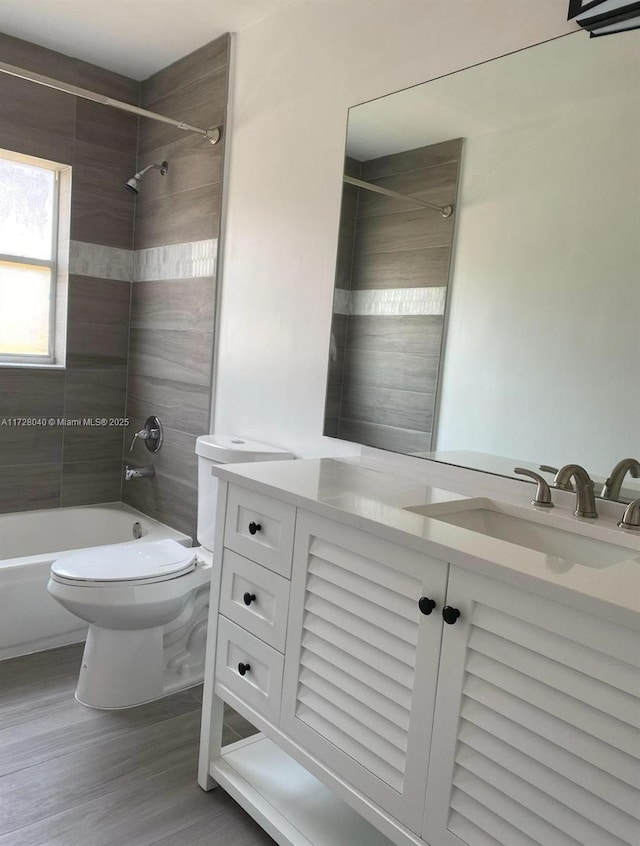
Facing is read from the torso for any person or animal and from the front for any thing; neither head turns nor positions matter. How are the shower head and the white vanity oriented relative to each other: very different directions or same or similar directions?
same or similar directions

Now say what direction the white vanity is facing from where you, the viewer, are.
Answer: facing the viewer and to the left of the viewer

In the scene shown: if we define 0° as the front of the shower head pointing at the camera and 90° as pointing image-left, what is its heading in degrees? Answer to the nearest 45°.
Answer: approximately 45°

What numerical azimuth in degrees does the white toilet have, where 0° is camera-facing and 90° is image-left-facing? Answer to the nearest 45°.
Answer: approximately 45°

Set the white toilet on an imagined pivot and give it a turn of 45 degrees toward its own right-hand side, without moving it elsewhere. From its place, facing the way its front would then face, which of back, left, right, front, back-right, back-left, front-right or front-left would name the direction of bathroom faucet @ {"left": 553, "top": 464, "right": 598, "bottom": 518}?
back-left

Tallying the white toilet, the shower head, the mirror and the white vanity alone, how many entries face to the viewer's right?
0

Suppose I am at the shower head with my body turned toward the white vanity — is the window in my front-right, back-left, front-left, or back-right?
back-right

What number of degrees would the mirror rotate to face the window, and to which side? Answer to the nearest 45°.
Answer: approximately 90° to its right

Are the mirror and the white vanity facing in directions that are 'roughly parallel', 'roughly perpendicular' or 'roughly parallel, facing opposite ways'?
roughly parallel
